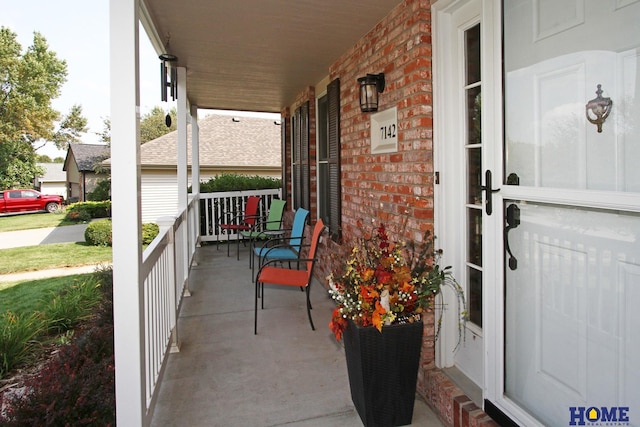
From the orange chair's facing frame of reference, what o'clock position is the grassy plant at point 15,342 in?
The grassy plant is roughly at 12 o'clock from the orange chair.

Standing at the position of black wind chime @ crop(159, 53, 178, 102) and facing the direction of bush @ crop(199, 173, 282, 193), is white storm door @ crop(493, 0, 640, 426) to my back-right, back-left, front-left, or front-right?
back-right

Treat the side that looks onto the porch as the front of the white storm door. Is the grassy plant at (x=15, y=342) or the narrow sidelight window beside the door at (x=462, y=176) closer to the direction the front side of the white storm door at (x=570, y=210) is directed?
the grassy plant

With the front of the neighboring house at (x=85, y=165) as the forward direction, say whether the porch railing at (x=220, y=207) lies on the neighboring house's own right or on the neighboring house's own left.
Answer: on the neighboring house's own left

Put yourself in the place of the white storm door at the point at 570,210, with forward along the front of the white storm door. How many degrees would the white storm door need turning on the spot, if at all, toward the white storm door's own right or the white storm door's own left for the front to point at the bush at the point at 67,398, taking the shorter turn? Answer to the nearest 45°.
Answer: approximately 45° to the white storm door's own right
